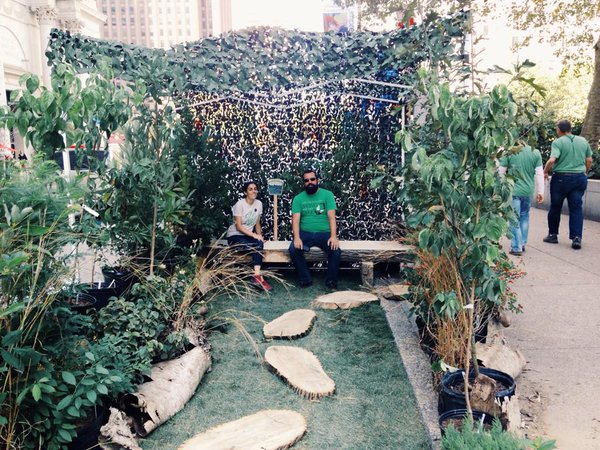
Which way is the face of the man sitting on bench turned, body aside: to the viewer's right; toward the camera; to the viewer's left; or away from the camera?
toward the camera

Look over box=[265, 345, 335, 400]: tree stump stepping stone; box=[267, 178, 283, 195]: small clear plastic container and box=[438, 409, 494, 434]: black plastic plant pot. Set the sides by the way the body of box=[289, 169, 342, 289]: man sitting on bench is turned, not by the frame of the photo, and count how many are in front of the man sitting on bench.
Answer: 2

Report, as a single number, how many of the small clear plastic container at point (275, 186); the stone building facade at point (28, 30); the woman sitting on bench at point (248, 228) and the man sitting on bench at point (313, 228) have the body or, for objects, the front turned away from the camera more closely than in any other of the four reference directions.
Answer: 0

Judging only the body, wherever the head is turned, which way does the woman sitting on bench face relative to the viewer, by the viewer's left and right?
facing the viewer and to the right of the viewer

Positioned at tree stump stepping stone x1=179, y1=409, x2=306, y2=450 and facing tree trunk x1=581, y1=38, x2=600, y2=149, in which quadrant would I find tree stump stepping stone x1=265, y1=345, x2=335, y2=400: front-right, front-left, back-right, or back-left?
front-left

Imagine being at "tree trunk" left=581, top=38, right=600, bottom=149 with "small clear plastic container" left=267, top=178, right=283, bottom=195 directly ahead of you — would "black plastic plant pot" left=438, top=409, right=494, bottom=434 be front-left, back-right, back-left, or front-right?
front-left

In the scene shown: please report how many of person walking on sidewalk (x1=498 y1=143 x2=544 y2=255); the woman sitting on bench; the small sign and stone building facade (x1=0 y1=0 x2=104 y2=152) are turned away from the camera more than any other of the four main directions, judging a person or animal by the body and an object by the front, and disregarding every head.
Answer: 1

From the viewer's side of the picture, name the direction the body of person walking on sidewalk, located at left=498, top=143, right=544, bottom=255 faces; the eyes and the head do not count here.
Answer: away from the camera

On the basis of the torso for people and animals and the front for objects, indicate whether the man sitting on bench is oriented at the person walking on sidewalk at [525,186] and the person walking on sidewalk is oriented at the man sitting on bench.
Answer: no

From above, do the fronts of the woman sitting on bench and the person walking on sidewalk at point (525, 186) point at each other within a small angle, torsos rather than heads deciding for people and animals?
no

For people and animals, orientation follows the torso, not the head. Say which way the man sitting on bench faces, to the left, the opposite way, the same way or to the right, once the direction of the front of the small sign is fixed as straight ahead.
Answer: the same way

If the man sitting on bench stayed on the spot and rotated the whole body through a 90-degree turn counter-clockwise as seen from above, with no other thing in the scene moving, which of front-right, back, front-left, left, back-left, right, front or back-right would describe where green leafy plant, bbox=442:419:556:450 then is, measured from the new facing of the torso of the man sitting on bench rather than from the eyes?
right

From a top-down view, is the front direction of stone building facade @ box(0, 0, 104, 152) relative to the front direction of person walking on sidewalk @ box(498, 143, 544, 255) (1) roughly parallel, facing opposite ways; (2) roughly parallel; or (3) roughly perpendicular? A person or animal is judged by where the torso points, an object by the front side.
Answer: roughly perpendicular

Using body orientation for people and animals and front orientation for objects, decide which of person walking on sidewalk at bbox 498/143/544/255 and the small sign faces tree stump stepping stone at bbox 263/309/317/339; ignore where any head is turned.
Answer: the small sign

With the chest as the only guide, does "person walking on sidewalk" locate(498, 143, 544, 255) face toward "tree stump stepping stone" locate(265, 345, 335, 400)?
no

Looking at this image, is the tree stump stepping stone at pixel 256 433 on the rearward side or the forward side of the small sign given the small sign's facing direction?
on the forward side

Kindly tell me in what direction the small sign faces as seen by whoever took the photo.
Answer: facing the viewer
